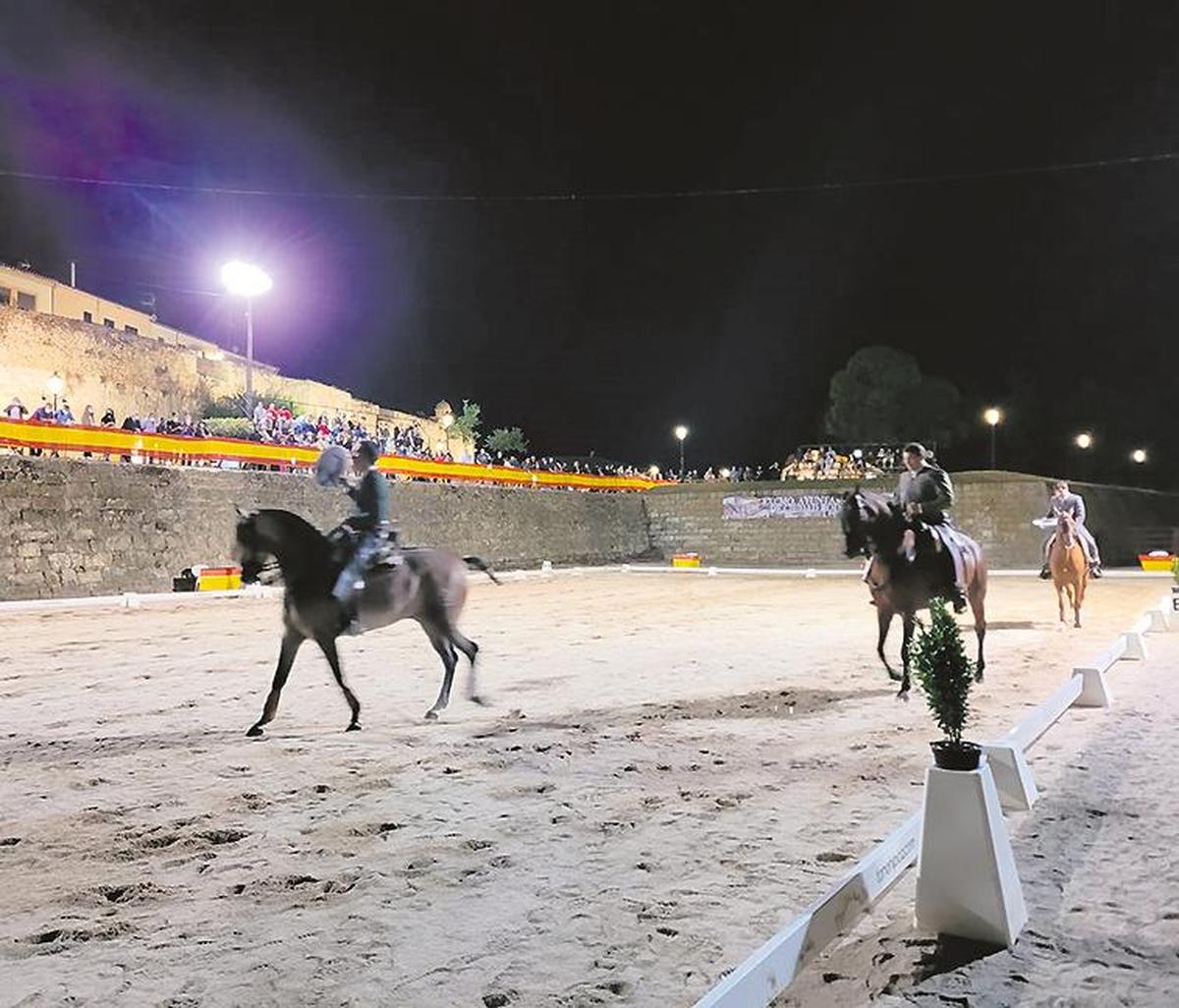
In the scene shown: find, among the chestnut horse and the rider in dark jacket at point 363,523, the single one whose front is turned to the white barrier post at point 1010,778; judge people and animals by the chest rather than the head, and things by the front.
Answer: the chestnut horse

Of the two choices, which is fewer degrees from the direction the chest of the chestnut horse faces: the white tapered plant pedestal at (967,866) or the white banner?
the white tapered plant pedestal

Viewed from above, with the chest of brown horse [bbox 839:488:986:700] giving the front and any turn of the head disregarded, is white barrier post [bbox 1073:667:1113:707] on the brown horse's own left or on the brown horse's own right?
on the brown horse's own left

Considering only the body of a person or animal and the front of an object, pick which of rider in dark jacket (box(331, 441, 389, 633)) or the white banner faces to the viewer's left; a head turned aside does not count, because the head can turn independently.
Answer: the rider in dark jacket

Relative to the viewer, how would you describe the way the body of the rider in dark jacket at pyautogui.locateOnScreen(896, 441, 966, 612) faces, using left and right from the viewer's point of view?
facing the viewer and to the left of the viewer

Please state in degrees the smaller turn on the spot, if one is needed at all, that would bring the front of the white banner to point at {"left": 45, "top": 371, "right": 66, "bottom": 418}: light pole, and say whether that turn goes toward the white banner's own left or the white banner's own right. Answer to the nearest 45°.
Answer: approximately 90° to the white banner's own right

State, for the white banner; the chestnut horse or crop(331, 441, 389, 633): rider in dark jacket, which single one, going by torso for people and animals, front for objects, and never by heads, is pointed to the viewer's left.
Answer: the rider in dark jacket

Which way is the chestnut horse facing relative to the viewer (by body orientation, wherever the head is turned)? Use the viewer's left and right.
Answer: facing the viewer

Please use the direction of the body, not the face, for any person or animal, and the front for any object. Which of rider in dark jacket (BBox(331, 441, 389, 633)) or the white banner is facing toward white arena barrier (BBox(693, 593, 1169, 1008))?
the white banner

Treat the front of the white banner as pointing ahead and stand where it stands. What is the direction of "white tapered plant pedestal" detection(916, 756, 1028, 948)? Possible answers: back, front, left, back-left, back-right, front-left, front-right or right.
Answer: front

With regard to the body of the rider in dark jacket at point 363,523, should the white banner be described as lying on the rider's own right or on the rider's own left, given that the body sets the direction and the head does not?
on the rider's own right

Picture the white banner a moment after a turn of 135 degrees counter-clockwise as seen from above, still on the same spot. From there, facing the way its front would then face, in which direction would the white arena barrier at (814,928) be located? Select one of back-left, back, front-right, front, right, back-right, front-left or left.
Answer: back-right

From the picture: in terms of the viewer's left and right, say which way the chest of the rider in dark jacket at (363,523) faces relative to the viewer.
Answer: facing to the left of the viewer

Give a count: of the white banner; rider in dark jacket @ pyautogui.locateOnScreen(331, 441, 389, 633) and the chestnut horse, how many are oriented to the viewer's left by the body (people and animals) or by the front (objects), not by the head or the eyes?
1

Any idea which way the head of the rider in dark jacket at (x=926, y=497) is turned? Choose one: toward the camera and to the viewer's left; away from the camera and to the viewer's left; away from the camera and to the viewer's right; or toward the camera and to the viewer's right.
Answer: toward the camera and to the viewer's left
